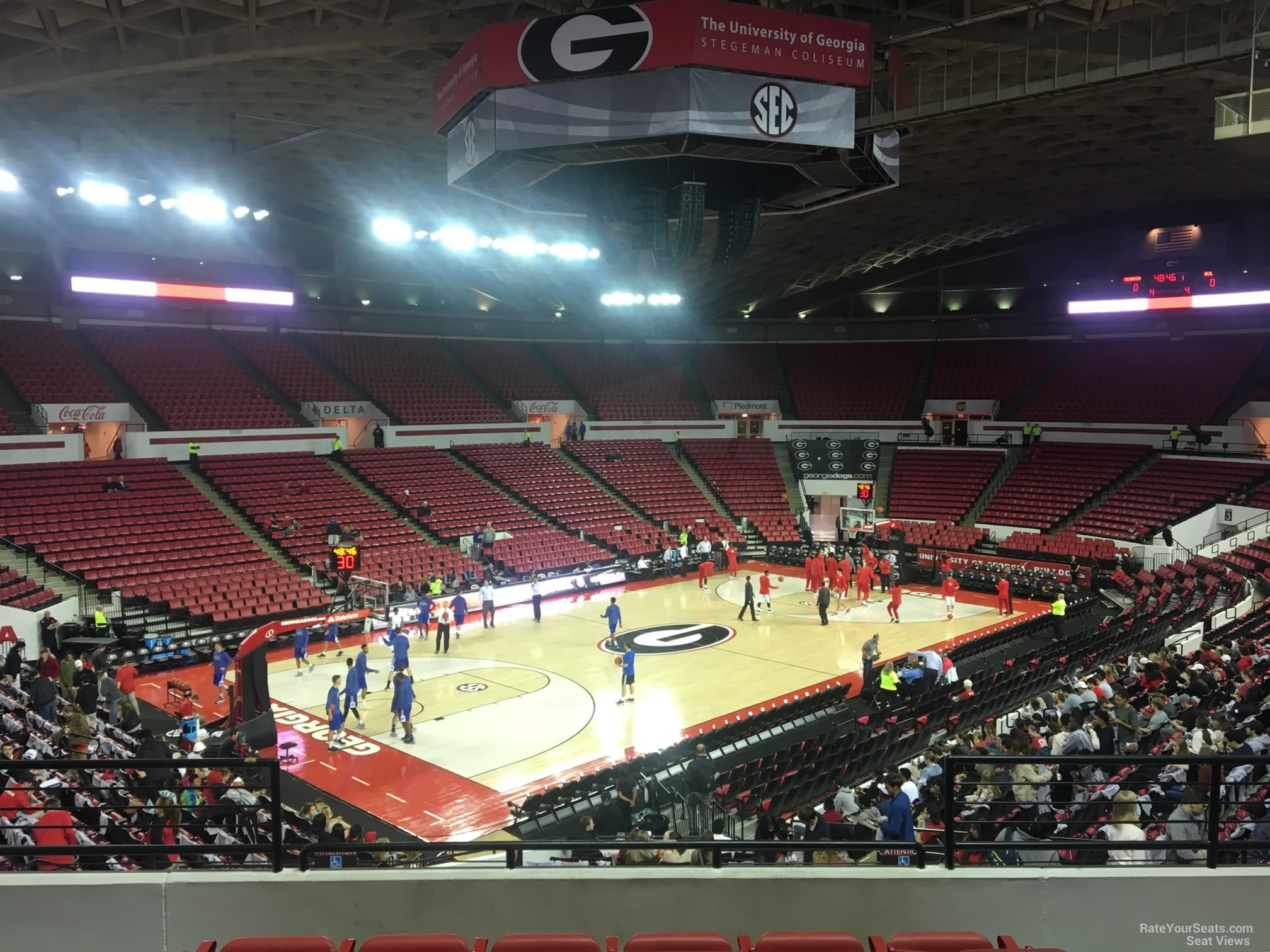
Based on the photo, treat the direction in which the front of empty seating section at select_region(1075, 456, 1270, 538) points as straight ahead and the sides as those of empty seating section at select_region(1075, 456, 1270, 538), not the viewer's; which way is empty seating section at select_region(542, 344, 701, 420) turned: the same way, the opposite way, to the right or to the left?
to the left

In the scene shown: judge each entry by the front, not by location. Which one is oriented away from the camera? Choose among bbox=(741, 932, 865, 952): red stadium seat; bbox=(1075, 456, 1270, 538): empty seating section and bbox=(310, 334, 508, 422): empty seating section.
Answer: the red stadium seat

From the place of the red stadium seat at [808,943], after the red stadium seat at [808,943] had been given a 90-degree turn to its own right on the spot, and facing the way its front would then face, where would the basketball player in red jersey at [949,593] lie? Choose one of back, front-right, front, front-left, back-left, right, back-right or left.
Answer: left

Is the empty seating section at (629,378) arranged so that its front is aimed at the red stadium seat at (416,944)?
yes

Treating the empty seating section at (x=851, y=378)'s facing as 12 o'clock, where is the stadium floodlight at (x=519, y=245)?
The stadium floodlight is roughly at 1 o'clock from the empty seating section.

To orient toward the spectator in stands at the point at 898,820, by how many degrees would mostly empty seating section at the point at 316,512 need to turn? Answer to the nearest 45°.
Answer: approximately 45° to its right

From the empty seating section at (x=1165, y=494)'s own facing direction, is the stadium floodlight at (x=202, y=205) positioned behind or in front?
in front

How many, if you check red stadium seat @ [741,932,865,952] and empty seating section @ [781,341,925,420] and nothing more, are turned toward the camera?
1

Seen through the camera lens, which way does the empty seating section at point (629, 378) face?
facing the viewer

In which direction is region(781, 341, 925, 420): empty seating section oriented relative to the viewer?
toward the camera

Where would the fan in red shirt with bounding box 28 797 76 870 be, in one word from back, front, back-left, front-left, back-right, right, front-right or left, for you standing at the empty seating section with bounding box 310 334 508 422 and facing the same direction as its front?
front-right

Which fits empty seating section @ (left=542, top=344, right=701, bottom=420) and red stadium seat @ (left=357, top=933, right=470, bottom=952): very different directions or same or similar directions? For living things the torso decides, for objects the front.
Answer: very different directions

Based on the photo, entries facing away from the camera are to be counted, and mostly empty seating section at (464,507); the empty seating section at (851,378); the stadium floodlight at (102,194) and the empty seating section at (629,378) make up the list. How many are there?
0

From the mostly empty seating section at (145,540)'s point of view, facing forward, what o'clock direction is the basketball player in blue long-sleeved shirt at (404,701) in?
The basketball player in blue long-sleeved shirt is roughly at 1 o'clock from the mostly empty seating section.

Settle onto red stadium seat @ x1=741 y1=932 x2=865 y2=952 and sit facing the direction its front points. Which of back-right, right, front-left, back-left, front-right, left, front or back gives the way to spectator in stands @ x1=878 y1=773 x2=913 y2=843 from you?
front

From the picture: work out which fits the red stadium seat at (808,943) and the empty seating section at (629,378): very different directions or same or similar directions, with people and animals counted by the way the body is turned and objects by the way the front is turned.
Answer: very different directions

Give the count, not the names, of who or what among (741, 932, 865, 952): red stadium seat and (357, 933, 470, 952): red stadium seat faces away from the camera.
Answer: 2

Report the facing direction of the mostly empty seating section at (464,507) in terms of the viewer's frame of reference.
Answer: facing the viewer and to the right of the viewer
